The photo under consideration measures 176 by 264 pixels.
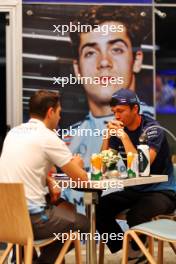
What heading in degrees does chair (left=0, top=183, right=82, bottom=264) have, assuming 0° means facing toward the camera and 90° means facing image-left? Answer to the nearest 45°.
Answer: approximately 225°

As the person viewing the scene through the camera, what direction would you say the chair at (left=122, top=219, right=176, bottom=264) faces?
facing to the left of the viewer

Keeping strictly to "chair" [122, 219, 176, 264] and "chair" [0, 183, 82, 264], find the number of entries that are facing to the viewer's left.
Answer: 1

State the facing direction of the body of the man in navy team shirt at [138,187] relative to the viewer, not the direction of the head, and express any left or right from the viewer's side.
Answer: facing the viewer and to the left of the viewer

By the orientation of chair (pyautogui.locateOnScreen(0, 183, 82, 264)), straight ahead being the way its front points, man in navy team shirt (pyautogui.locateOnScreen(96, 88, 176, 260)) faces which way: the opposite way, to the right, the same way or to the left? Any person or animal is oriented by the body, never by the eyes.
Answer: the opposite way

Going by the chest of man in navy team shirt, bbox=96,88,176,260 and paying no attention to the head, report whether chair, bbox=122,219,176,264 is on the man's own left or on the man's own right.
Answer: on the man's own left

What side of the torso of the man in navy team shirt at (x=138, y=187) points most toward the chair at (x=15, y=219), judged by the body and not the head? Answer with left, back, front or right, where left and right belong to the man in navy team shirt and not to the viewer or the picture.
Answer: front
